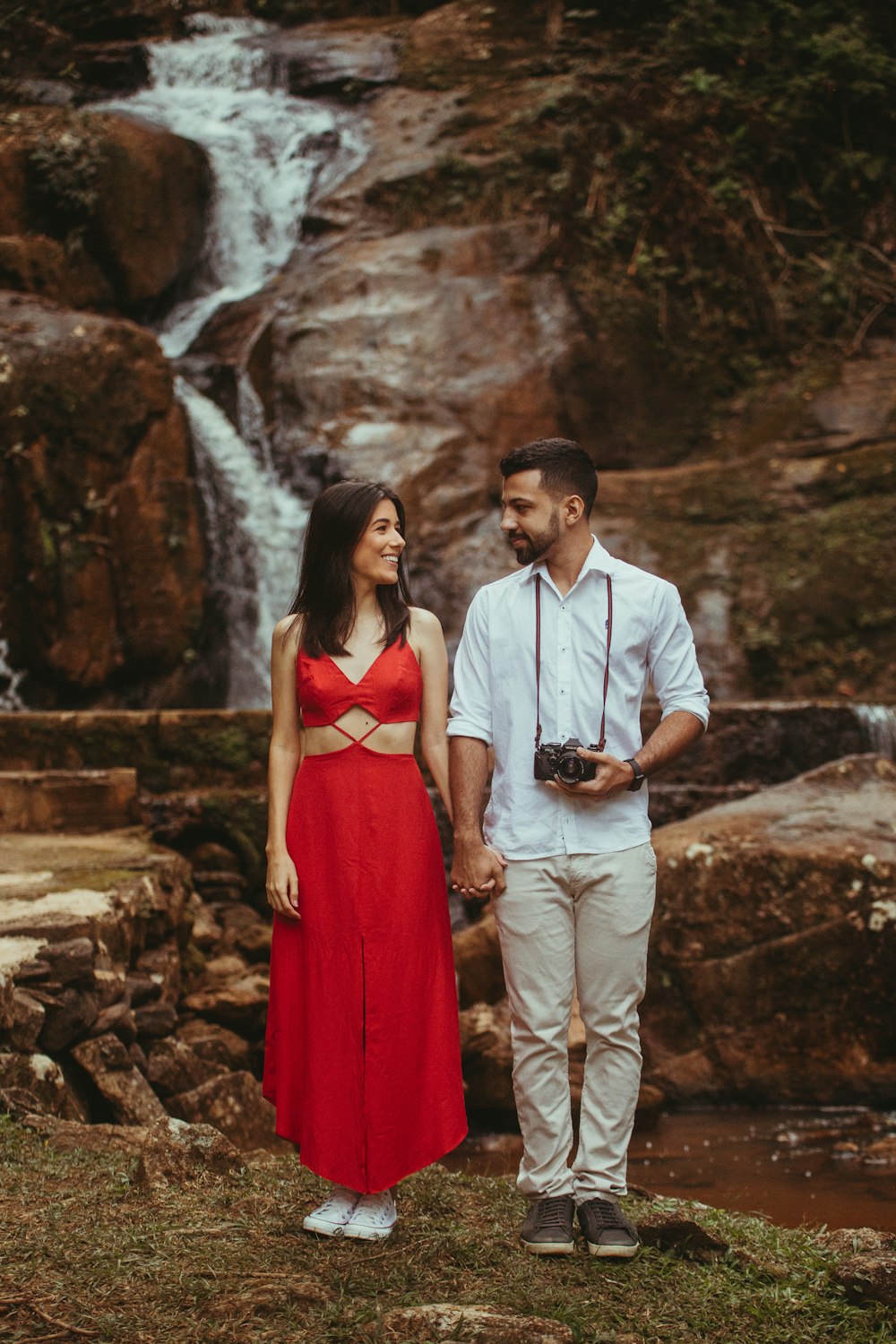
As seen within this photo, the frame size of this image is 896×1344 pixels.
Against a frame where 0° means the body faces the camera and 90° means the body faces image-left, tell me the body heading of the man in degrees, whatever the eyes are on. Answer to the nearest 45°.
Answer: approximately 0°

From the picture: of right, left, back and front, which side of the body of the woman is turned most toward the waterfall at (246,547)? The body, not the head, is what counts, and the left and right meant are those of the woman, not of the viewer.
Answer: back

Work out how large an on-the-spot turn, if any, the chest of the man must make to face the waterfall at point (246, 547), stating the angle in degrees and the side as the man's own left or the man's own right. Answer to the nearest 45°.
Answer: approximately 180°

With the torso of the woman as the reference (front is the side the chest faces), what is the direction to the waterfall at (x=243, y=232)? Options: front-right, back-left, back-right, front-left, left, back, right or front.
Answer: back

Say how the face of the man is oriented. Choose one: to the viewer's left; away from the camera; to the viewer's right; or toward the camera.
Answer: to the viewer's left

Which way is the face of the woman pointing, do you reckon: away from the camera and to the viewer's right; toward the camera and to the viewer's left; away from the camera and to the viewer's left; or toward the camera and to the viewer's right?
toward the camera and to the viewer's right

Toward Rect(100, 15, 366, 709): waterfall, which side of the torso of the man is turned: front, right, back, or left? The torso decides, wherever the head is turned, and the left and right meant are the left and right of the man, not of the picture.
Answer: back

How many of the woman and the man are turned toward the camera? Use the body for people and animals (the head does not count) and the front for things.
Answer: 2
